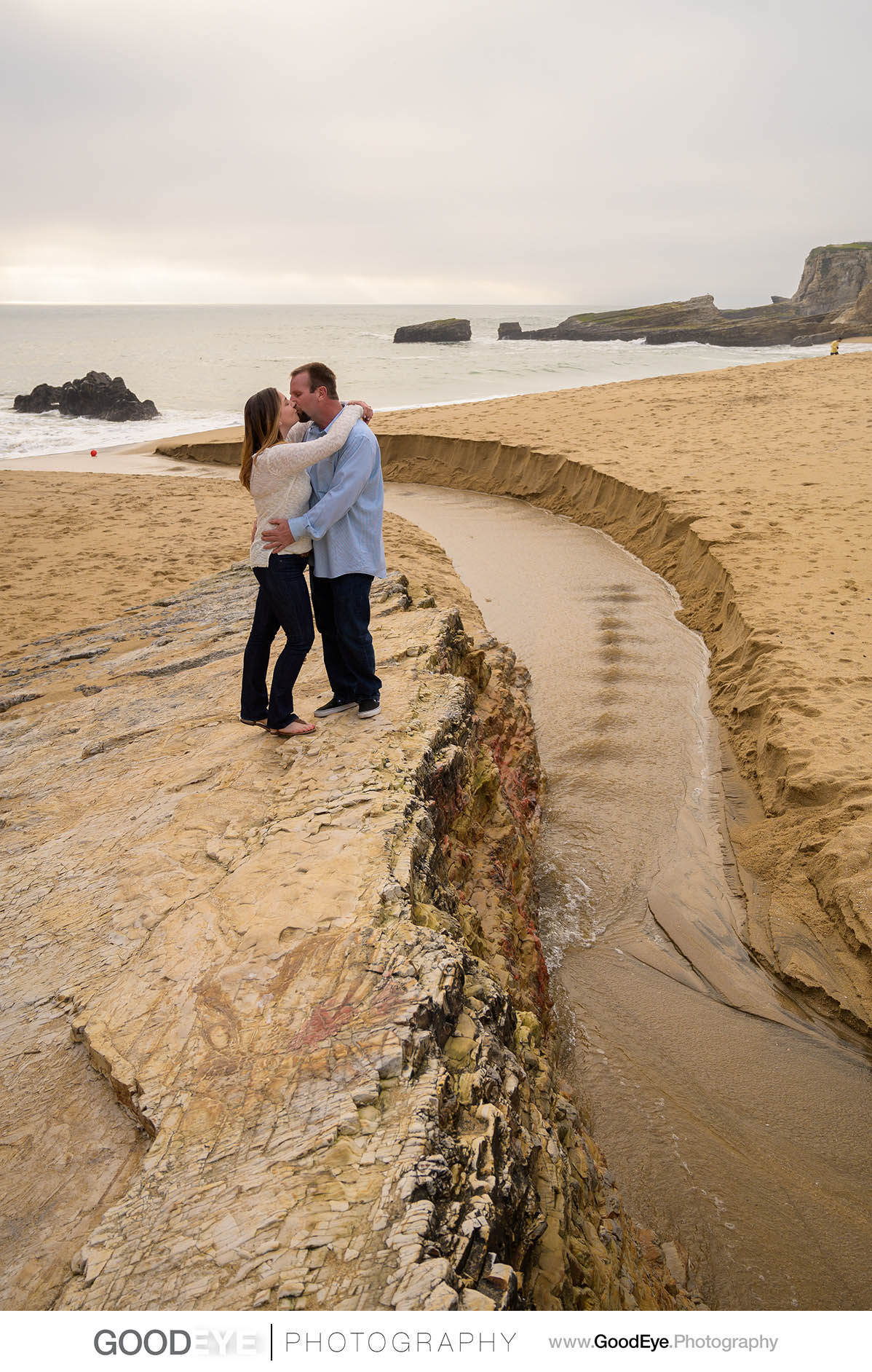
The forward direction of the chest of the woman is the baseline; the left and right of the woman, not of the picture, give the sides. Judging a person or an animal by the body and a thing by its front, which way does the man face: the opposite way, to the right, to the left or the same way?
the opposite way

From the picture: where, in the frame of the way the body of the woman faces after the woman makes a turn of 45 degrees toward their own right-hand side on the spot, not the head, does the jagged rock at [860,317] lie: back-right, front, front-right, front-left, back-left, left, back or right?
left

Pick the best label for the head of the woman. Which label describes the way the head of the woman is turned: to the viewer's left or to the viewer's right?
to the viewer's right

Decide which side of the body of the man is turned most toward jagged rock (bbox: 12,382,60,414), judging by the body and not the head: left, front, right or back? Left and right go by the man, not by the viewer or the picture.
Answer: right

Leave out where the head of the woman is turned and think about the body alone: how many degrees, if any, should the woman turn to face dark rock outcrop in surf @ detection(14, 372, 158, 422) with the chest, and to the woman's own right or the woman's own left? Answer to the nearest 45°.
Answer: approximately 90° to the woman's own left

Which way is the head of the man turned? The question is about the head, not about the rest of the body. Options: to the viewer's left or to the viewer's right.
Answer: to the viewer's left

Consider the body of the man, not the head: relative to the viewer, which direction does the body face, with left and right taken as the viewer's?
facing to the left of the viewer

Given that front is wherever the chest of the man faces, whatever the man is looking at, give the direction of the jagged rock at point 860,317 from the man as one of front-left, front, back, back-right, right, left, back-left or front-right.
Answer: back-right

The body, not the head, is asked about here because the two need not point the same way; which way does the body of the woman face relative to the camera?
to the viewer's right

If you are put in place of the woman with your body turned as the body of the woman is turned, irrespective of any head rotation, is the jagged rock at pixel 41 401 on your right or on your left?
on your left

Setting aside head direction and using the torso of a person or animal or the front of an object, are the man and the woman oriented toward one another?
yes
